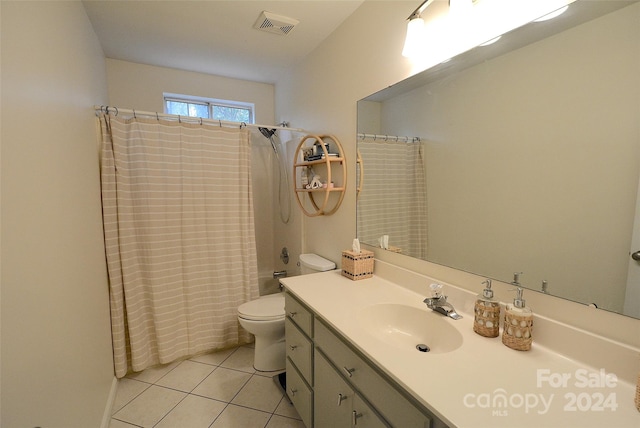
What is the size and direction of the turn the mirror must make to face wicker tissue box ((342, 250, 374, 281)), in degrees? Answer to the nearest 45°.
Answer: approximately 45° to its right

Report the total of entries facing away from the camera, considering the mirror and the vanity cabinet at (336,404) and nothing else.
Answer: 0

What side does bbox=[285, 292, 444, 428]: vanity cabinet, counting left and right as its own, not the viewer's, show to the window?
right

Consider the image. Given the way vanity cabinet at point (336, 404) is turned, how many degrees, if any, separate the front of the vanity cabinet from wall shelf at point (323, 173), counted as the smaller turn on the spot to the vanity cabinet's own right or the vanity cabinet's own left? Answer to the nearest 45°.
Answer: approximately 135° to the vanity cabinet's own right

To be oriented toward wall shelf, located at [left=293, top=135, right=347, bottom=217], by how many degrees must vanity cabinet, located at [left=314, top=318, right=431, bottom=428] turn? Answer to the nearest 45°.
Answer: approximately 135° to its right

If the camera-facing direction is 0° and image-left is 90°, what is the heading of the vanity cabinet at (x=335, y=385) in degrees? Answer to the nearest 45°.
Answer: approximately 45°

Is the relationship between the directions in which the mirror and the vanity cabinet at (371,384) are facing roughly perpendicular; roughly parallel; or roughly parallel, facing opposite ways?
roughly parallel
